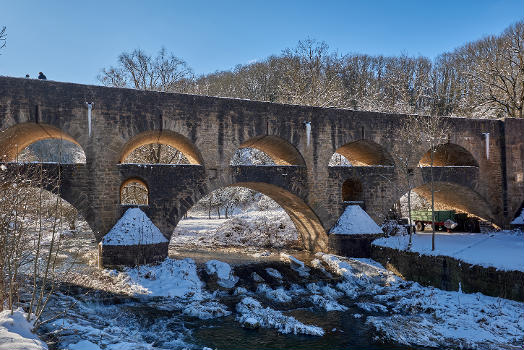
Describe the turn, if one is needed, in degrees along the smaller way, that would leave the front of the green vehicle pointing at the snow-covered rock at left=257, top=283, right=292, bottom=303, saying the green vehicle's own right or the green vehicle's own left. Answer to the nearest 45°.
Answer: approximately 90° to the green vehicle's own right

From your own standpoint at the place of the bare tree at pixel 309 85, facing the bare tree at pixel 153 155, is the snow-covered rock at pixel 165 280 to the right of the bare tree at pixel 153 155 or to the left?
left

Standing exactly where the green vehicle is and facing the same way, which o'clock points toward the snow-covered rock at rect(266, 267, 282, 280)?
The snow-covered rock is roughly at 4 o'clock from the green vehicle.

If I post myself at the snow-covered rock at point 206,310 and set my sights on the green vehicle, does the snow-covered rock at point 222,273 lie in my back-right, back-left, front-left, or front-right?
front-left

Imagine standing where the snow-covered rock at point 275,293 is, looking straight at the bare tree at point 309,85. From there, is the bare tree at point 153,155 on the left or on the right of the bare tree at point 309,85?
left

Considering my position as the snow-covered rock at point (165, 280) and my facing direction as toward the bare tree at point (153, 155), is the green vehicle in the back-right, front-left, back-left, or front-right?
front-right

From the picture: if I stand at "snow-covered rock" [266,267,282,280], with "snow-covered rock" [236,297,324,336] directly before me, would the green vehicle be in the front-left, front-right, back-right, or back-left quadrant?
back-left

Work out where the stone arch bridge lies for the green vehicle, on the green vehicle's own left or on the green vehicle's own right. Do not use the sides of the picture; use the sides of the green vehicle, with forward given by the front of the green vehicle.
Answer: on the green vehicle's own right

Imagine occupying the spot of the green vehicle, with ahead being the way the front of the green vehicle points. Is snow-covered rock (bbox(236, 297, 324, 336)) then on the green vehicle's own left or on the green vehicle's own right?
on the green vehicle's own right

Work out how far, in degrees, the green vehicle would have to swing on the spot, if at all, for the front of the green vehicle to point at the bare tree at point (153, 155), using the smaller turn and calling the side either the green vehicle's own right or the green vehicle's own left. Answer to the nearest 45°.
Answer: approximately 180°

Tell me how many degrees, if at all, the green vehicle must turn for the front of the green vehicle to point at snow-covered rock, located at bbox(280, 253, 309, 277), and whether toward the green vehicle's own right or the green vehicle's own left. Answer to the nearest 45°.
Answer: approximately 135° to the green vehicle's own right

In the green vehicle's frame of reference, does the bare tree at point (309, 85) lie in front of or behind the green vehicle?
behind

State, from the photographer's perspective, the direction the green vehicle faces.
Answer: facing to the right of the viewer
